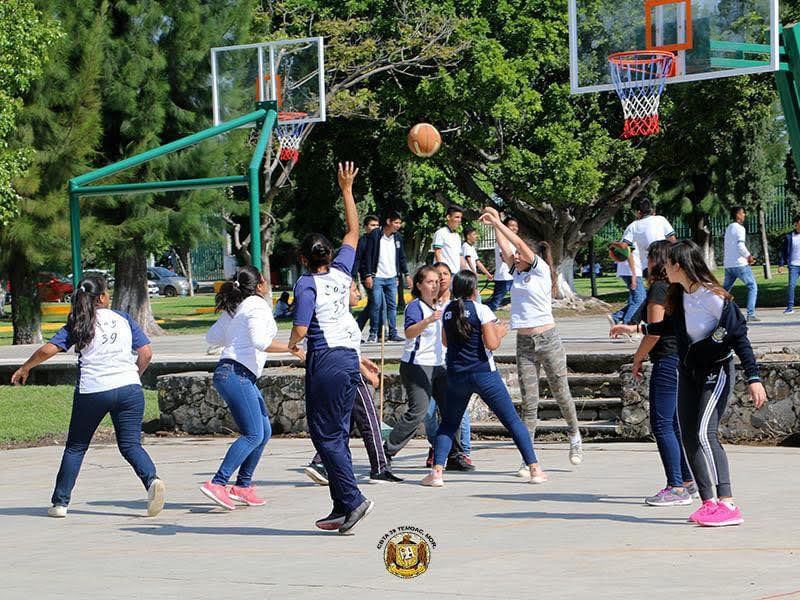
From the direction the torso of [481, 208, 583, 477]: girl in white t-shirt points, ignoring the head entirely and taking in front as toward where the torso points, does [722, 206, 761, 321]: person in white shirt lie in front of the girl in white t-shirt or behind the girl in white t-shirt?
behind

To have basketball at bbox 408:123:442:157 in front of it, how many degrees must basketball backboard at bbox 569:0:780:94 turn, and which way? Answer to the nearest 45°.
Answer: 0° — it already faces it

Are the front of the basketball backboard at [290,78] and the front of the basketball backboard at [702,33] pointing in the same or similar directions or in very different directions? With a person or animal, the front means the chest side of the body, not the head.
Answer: very different directions

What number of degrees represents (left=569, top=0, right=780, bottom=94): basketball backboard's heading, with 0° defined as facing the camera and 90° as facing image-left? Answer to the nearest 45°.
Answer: approximately 45°

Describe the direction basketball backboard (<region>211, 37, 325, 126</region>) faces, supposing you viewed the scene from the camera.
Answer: facing away from the viewer and to the right of the viewer

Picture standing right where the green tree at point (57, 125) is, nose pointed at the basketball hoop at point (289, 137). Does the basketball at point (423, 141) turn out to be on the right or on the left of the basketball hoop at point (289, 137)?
right

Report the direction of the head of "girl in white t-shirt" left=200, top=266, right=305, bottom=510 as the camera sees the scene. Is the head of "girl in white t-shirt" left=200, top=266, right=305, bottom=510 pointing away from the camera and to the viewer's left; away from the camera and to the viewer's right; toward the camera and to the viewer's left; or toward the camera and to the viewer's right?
away from the camera and to the viewer's right

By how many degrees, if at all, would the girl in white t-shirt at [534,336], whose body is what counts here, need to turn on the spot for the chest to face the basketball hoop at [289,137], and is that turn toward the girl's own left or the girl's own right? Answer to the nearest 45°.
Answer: approximately 135° to the girl's own right
